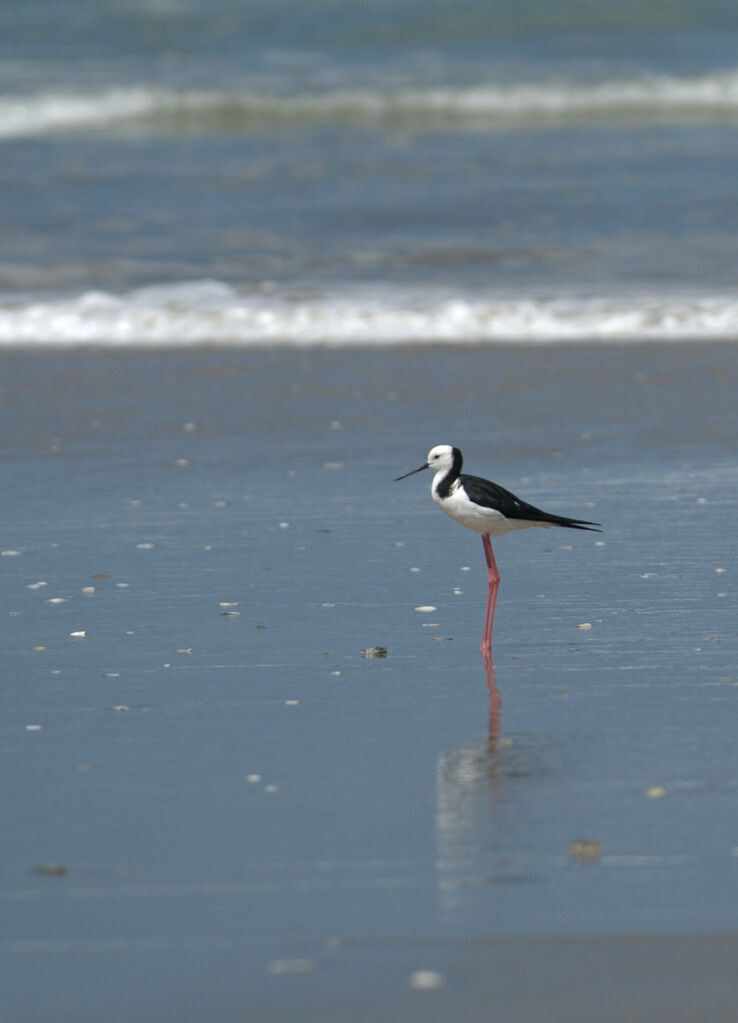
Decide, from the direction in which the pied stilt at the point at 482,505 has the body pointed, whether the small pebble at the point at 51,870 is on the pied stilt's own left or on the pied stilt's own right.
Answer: on the pied stilt's own left

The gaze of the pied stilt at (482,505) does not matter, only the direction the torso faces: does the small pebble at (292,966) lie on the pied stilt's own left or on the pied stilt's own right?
on the pied stilt's own left

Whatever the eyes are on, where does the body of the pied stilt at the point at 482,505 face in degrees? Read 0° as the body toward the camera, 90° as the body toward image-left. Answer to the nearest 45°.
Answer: approximately 90°

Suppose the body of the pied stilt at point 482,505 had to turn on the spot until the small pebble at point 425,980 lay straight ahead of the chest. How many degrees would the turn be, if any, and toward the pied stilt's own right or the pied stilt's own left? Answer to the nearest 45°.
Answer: approximately 90° to the pied stilt's own left
